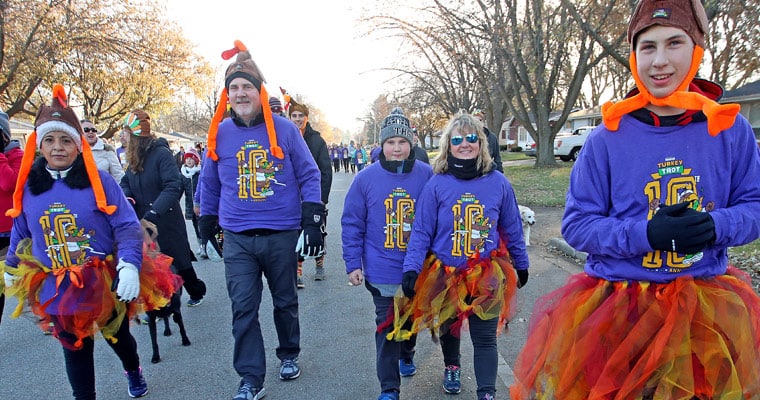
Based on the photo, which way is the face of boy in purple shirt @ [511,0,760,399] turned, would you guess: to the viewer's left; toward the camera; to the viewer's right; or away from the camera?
toward the camera

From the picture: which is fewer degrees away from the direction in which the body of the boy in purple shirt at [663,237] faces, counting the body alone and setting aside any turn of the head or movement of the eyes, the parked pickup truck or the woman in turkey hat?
the woman in turkey hat

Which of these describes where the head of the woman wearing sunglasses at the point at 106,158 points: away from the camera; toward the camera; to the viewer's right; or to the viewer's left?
toward the camera

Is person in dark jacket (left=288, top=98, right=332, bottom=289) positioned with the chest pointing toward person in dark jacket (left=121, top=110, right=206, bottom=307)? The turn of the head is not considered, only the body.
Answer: no

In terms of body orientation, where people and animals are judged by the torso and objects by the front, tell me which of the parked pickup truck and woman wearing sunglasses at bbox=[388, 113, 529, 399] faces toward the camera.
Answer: the woman wearing sunglasses

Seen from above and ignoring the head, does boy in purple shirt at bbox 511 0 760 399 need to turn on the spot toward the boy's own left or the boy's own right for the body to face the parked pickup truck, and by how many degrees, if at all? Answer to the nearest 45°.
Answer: approximately 180°

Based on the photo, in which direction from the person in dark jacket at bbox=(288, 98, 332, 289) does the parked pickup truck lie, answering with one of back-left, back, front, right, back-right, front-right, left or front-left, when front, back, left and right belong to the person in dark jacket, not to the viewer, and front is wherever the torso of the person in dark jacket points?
back-left

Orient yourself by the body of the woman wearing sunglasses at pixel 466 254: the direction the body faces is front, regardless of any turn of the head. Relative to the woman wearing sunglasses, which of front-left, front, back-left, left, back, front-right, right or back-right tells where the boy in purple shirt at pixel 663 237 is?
front-left

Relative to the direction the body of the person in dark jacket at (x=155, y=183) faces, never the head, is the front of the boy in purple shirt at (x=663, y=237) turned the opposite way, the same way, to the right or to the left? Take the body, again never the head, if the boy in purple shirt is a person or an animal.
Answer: the same way

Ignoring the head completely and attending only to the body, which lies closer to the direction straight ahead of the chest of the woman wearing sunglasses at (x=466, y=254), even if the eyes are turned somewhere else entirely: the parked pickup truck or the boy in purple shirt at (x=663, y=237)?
the boy in purple shirt

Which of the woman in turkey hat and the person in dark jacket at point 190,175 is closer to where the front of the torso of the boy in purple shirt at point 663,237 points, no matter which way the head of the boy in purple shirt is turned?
the woman in turkey hat

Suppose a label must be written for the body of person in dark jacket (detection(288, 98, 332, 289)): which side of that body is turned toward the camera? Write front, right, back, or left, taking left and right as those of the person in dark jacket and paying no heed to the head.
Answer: front

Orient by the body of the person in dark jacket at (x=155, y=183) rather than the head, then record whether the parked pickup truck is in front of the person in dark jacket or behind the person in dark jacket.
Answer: behind
